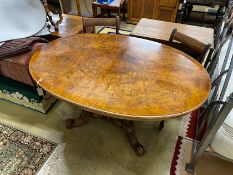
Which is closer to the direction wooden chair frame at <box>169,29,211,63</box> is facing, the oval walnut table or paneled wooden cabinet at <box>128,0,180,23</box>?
the oval walnut table

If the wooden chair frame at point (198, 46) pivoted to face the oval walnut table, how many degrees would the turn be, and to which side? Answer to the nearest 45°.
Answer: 0° — it already faces it

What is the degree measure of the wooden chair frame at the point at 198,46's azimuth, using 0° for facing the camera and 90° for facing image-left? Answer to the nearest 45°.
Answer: approximately 45°

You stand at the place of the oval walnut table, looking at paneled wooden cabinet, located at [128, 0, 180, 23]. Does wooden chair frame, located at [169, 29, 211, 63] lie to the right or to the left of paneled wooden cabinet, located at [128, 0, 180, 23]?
right

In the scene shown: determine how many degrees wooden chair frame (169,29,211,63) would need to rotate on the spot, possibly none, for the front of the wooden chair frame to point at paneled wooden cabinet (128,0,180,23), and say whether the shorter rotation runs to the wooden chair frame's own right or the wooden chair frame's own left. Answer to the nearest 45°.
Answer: approximately 90° to the wooden chair frame's own right
